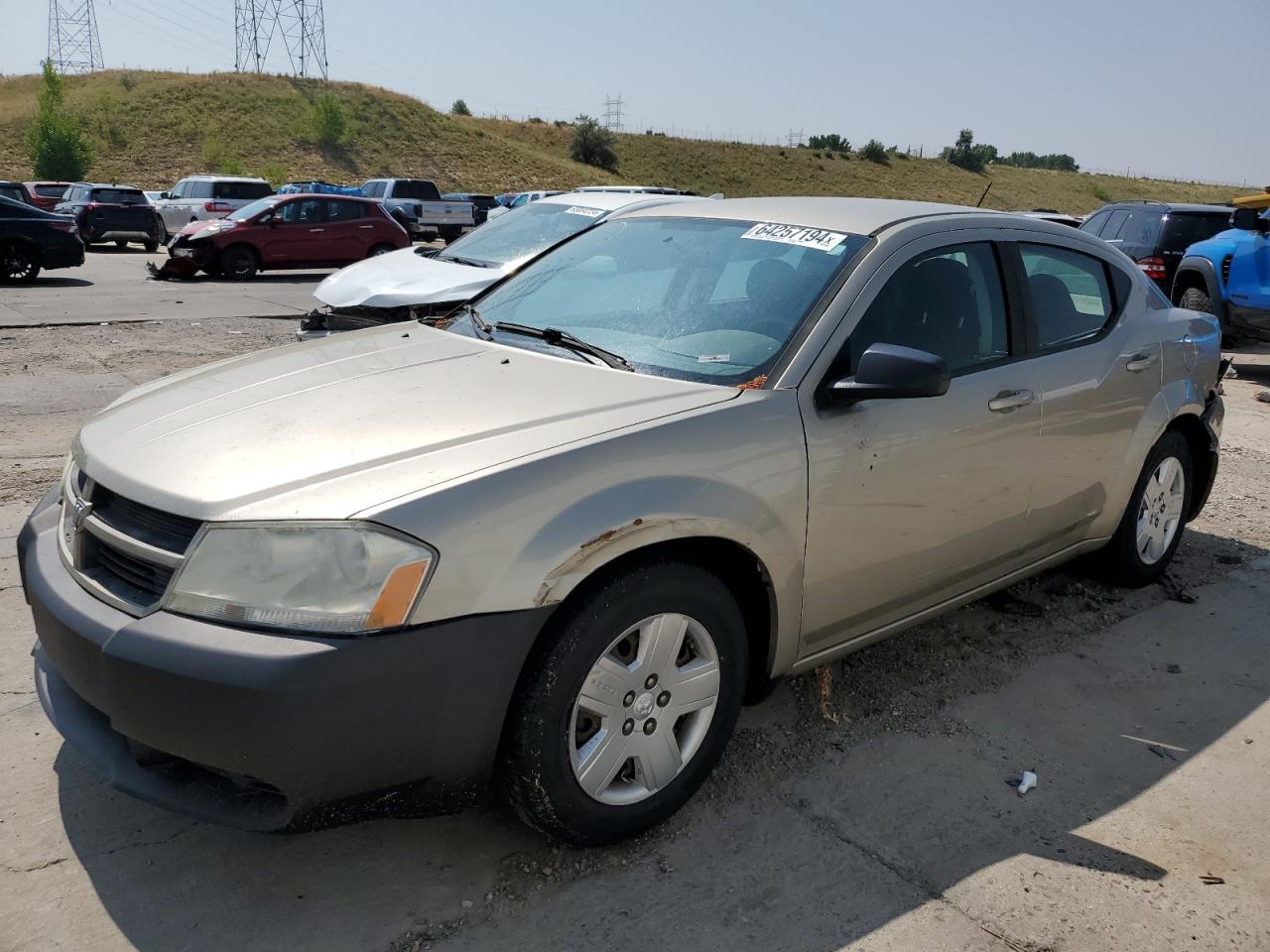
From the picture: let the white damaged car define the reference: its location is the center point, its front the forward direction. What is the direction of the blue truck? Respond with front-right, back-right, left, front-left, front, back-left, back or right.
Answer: back-left

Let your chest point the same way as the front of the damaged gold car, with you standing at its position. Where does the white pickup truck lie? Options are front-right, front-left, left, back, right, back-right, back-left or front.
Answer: back-right

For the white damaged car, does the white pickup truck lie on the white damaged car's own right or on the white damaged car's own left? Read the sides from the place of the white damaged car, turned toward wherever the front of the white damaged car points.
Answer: on the white damaged car's own right

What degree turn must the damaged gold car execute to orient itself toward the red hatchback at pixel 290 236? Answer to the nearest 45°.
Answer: approximately 135° to its right

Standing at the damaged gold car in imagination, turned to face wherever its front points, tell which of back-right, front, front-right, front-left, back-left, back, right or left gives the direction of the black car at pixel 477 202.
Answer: back-right

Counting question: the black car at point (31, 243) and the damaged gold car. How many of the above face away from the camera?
0

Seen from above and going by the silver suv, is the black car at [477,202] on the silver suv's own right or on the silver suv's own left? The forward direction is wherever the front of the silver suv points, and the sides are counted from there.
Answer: on the silver suv's own right

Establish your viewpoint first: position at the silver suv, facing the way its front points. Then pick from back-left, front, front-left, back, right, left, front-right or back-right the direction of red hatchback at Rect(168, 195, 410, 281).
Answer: back-left

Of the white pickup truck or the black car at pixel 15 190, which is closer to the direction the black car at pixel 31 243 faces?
the black car

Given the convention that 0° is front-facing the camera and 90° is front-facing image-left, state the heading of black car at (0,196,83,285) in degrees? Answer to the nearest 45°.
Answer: approximately 90°

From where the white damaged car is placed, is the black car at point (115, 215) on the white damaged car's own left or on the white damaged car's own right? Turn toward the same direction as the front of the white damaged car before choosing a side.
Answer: on the white damaged car's own right
